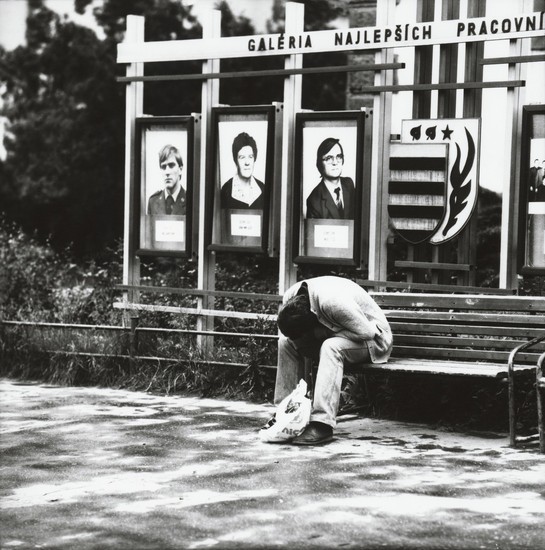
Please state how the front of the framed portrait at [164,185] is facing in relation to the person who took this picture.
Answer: facing the viewer and to the left of the viewer

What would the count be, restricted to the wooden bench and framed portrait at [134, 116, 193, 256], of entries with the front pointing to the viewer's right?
0

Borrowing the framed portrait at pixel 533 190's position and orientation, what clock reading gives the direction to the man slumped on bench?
The man slumped on bench is roughly at 2 o'clock from the framed portrait.

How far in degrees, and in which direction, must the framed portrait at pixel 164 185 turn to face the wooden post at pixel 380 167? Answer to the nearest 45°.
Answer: approximately 90° to its left

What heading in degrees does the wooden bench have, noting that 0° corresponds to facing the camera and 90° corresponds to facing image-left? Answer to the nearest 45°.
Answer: approximately 45°

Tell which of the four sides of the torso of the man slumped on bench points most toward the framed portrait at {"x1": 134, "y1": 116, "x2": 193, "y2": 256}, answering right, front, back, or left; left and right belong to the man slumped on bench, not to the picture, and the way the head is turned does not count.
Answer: right

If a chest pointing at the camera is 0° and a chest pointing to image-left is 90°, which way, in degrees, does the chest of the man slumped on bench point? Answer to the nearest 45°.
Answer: approximately 45°

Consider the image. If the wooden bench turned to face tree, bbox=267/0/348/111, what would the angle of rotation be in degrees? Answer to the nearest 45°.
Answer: approximately 135° to its right

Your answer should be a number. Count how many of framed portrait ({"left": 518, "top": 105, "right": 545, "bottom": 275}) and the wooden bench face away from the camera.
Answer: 0

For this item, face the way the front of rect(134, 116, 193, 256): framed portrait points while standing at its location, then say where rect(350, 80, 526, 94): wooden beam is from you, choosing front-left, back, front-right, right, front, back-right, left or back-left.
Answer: left
